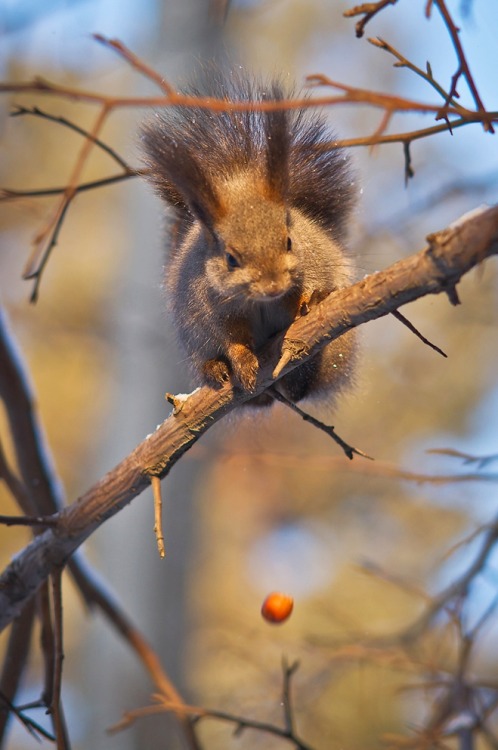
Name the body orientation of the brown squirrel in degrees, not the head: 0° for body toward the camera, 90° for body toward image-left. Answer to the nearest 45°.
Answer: approximately 0°
